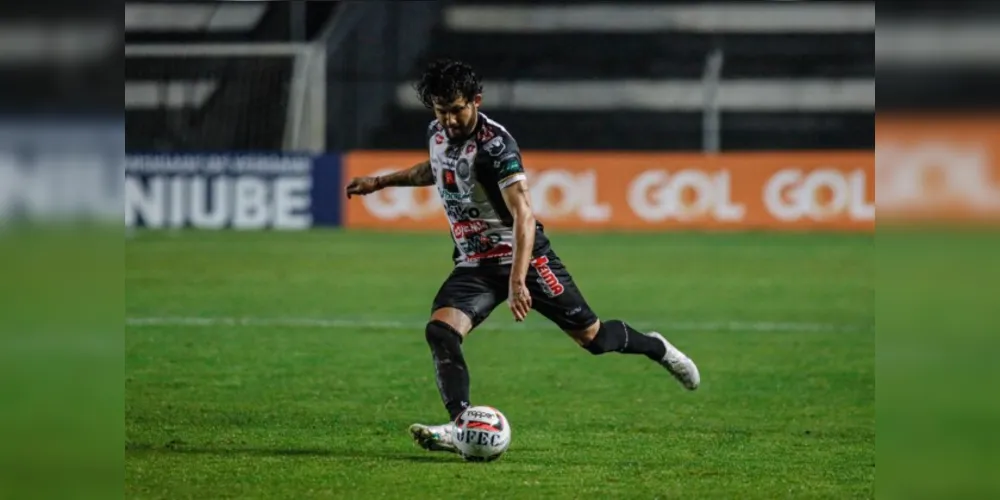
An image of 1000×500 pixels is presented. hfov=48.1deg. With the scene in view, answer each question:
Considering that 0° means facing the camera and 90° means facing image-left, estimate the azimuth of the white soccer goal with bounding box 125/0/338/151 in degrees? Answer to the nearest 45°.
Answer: approximately 0°

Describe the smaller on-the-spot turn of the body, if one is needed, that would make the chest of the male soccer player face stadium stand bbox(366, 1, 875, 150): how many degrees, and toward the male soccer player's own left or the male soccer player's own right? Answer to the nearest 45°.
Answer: approximately 135° to the male soccer player's own right

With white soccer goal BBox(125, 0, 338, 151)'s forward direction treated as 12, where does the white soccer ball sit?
The white soccer ball is roughly at 12 o'clock from the white soccer goal.

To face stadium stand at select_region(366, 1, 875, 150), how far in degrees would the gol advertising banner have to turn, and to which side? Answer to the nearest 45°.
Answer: approximately 180°

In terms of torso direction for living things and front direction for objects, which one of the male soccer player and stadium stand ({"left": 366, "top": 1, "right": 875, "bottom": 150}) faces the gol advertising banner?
the stadium stand

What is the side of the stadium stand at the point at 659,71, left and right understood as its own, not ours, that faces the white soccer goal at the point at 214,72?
right

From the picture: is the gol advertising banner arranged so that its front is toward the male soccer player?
yes

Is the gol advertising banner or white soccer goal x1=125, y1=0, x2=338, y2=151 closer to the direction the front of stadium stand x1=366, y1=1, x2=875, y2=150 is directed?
the gol advertising banner
